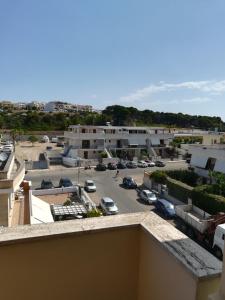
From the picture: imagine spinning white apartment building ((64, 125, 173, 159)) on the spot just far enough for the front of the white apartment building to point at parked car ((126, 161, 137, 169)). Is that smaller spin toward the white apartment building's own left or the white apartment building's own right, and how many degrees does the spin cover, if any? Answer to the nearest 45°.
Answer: approximately 45° to the white apartment building's own left

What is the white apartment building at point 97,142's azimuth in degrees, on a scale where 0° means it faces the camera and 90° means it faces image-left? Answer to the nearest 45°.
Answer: approximately 0°

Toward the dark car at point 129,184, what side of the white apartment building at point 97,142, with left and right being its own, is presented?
front

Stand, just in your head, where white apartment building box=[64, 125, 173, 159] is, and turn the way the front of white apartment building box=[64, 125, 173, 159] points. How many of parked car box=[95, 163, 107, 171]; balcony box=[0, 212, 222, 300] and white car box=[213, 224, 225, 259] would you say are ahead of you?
3

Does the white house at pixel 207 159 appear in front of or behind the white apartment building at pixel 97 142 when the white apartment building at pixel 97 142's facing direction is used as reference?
in front

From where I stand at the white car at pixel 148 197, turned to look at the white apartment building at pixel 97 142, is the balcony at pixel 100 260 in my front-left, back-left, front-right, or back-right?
back-left

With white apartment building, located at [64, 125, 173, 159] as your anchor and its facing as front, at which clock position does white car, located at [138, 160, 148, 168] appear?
The white car is roughly at 10 o'clock from the white apartment building.

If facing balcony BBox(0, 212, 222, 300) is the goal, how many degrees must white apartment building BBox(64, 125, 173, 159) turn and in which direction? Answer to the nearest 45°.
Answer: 0° — it already faces it

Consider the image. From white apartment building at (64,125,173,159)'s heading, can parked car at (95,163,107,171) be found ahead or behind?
ahead

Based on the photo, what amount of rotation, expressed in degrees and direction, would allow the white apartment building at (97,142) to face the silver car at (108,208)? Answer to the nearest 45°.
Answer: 0° — it already faces it

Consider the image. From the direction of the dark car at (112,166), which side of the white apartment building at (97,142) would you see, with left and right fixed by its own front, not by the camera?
front
